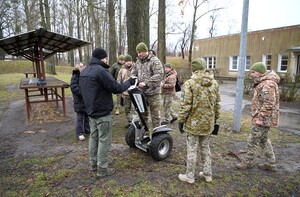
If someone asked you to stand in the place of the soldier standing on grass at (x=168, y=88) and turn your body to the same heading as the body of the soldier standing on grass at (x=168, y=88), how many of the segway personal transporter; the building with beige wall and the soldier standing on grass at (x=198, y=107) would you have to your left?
2

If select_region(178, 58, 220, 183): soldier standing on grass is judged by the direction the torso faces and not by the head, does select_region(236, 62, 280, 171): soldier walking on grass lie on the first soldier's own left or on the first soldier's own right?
on the first soldier's own right

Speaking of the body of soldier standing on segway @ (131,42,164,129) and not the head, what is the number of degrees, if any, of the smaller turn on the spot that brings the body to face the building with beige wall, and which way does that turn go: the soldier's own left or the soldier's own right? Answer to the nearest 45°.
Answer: approximately 180°

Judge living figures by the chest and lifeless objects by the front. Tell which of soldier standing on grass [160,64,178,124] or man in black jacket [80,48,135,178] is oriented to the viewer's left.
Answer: the soldier standing on grass

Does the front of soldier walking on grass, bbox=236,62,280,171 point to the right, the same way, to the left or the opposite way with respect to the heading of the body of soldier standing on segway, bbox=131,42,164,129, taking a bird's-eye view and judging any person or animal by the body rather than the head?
to the right

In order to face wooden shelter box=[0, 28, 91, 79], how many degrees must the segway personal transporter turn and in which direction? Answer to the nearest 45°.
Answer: approximately 90° to its right

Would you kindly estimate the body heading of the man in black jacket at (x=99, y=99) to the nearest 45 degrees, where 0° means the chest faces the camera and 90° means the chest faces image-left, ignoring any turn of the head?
approximately 225°

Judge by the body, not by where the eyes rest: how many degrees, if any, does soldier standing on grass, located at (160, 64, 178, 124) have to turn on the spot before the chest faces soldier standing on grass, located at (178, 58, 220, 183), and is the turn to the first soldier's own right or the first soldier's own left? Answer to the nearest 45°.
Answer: approximately 90° to the first soldier's own left

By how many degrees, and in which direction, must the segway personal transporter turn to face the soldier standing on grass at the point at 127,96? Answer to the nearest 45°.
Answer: approximately 135° to its right
